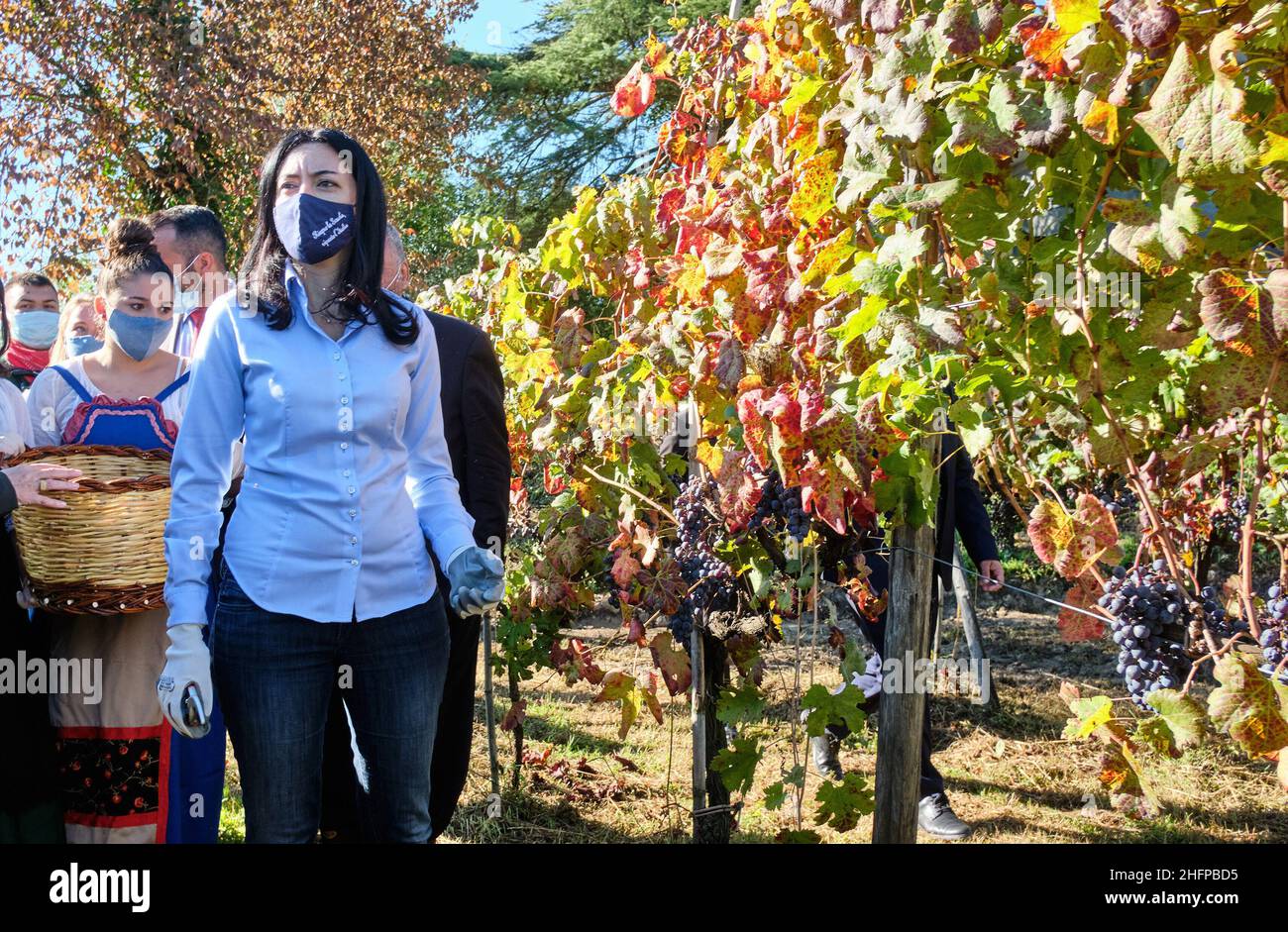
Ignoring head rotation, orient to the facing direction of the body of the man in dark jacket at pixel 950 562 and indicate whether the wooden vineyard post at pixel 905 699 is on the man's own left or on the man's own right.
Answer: on the man's own right

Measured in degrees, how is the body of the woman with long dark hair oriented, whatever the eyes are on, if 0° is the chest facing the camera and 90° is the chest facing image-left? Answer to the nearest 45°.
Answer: approximately 0°

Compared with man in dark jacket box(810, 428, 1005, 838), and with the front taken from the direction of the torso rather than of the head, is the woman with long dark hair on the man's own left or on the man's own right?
on the man's own right

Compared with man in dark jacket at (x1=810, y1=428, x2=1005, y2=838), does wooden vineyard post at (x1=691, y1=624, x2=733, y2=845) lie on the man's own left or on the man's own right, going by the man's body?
on the man's own right

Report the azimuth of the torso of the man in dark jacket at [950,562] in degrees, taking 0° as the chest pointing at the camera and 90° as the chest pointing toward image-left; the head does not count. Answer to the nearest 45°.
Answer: approximately 315°

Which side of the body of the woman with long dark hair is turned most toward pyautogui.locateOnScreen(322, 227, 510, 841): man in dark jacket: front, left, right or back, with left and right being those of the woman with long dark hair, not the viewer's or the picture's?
back

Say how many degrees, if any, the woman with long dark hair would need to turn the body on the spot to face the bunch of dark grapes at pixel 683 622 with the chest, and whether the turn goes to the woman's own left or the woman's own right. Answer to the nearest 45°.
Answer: approximately 135° to the woman's own left

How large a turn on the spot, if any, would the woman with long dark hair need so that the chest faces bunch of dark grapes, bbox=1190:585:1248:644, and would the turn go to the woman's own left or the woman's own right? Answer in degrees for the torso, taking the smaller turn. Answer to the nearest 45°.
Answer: approximately 90° to the woman's own left

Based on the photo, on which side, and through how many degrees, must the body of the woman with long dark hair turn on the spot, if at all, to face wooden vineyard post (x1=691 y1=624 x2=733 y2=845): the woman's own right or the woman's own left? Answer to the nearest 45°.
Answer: approximately 135° to the woman's own left

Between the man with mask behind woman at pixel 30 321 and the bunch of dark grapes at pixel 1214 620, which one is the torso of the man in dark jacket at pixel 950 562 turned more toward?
the bunch of dark grapes
